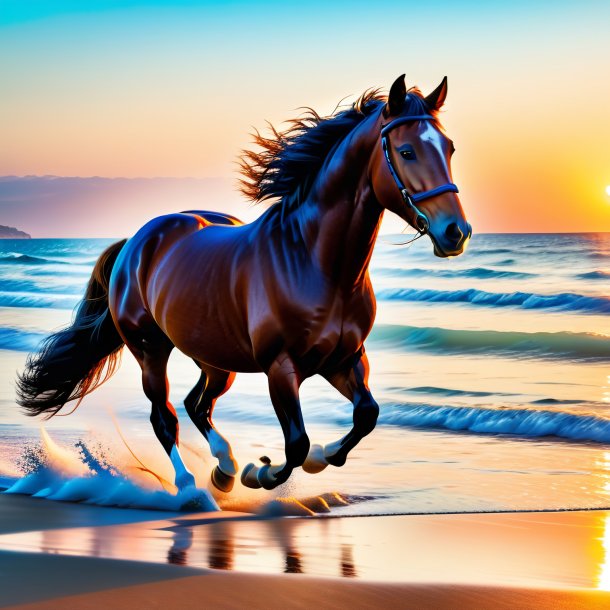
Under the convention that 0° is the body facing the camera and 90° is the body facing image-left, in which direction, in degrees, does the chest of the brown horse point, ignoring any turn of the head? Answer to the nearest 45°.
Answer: approximately 315°
